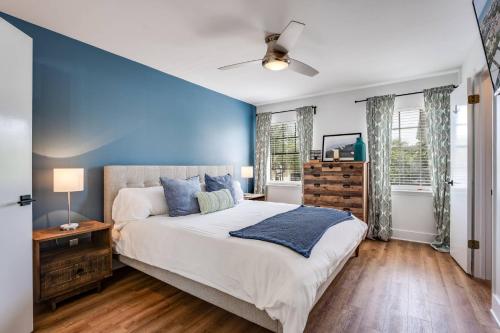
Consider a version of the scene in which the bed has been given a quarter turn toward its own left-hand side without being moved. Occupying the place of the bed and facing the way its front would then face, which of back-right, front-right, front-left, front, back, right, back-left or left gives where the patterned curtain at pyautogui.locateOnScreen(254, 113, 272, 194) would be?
front-left

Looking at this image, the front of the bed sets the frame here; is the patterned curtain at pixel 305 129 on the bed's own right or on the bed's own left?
on the bed's own left

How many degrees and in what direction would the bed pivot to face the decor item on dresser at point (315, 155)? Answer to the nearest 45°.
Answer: approximately 90° to its left

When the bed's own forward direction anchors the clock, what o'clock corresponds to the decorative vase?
The decorative vase is roughly at 9 o'clock from the bed.

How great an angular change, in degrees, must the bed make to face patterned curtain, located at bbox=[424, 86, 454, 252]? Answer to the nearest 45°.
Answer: approximately 90° to its left

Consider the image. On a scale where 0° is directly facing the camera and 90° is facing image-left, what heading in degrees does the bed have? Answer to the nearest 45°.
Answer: approximately 315°

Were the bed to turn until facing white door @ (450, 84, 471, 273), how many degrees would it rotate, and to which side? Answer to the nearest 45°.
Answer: approximately 45° to its left

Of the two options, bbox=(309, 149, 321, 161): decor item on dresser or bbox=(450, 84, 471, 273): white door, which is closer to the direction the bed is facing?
the white door

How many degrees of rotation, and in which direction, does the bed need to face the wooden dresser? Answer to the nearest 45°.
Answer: approximately 90° to its left

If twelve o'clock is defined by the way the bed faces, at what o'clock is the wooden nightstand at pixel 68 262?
The wooden nightstand is roughly at 5 o'clock from the bed.

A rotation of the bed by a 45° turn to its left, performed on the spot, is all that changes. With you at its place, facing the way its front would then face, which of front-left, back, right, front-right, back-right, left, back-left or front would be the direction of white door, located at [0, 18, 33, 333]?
back

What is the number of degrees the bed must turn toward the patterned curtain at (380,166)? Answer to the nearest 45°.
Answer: approximately 90° to its left
